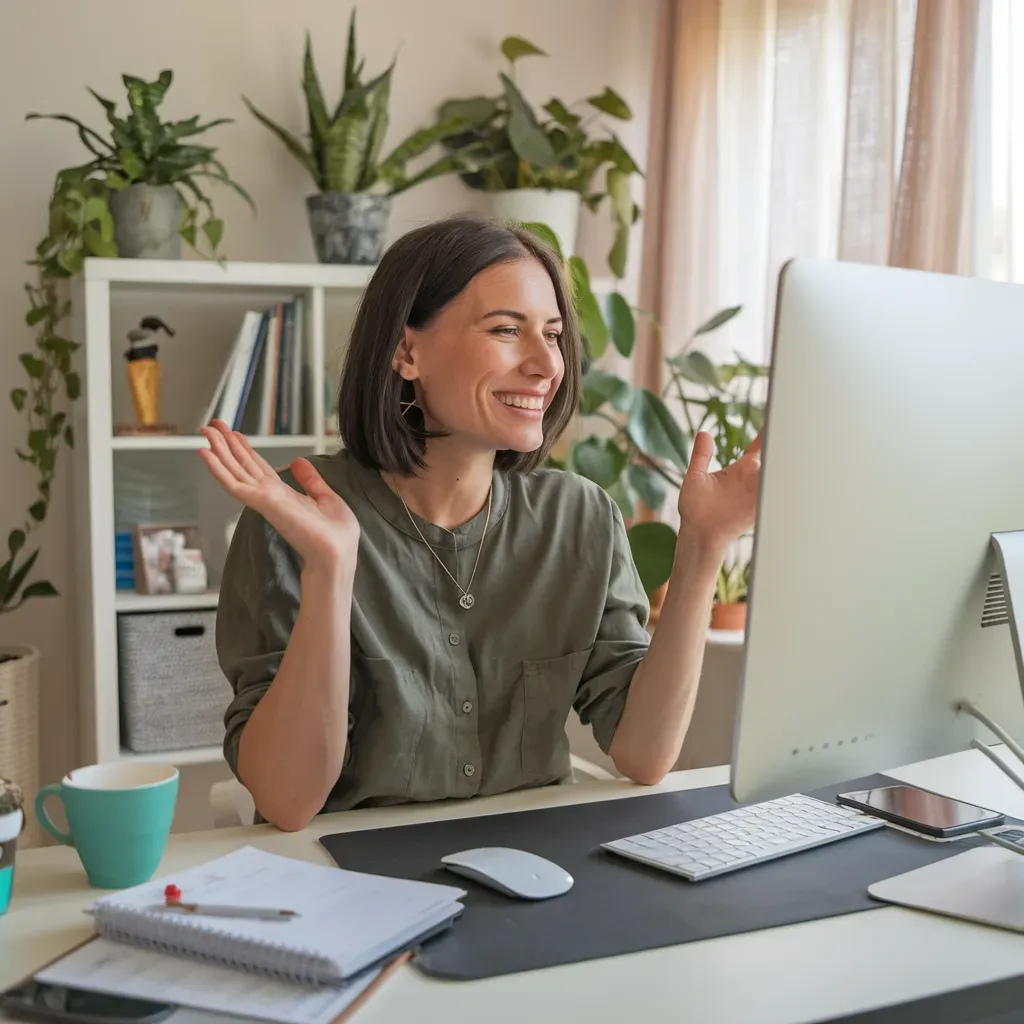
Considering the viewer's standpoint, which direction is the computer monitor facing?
facing away from the viewer and to the left of the viewer

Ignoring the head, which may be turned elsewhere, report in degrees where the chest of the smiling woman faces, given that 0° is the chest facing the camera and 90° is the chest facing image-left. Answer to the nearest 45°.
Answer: approximately 315°

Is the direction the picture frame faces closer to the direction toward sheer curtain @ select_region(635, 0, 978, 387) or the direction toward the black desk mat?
the black desk mat

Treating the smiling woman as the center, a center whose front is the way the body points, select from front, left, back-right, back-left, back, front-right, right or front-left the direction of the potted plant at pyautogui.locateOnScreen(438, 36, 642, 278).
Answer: back-left

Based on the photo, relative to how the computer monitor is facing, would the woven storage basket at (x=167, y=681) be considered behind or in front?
in front

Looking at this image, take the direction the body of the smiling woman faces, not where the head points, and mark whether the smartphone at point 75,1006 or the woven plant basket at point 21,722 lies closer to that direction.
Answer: the smartphone

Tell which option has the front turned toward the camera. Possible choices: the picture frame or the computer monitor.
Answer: the picture frame

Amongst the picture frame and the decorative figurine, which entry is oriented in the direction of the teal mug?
the picture frame

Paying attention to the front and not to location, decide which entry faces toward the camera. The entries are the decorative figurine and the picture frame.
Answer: the picture frame

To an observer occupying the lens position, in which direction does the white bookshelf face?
facing the viewer

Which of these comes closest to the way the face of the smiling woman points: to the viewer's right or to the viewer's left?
to the viewer's right

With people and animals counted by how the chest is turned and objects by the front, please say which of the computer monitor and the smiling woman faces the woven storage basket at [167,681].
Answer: the computer monitor

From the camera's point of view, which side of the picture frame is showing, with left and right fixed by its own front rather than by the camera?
front
